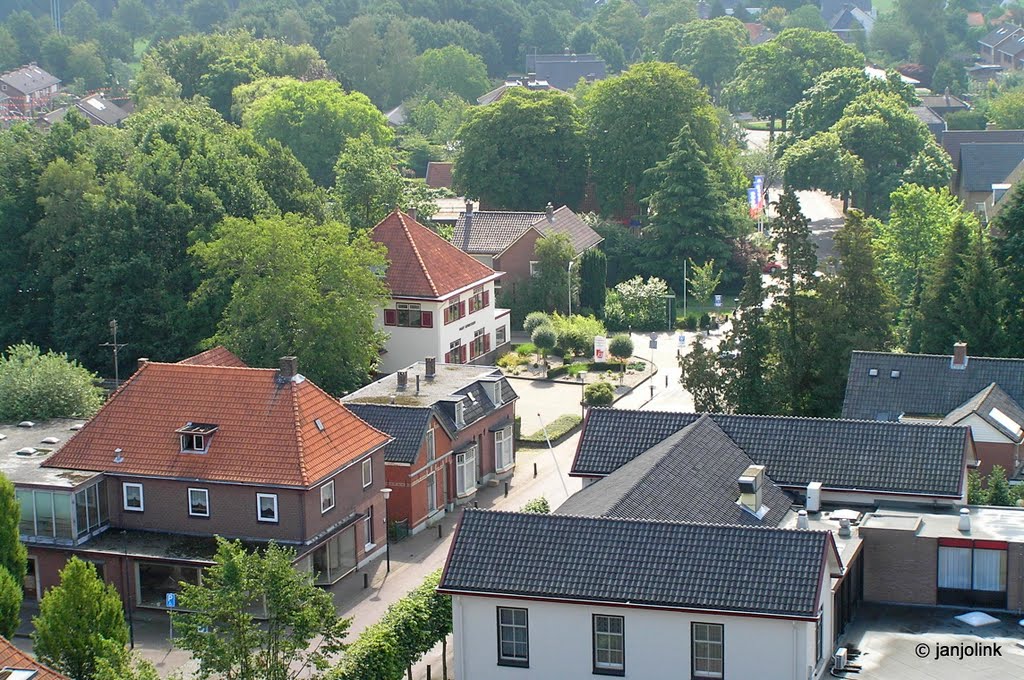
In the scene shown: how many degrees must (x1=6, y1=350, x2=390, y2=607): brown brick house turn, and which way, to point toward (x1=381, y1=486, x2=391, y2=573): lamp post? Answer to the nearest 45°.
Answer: approximately 90° to its left

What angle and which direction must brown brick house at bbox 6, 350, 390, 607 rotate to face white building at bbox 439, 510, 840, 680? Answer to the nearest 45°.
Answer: approximately 45° to its left

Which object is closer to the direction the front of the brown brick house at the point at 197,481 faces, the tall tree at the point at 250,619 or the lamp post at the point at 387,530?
the tall tree

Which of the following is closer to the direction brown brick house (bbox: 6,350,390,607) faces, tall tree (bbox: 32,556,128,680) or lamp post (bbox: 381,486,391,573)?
the tall tree

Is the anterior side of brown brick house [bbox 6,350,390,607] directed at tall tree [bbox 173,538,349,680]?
yes

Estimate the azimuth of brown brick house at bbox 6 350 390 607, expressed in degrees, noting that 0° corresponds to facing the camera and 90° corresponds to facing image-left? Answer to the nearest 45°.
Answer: approximately 0°
